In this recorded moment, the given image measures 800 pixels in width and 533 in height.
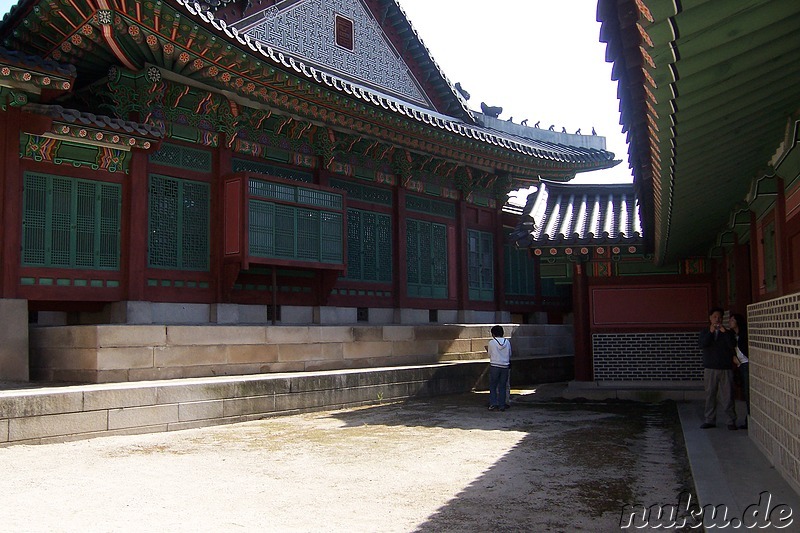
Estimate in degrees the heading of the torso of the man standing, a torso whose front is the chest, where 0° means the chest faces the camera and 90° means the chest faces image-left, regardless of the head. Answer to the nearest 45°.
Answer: approximately 0°

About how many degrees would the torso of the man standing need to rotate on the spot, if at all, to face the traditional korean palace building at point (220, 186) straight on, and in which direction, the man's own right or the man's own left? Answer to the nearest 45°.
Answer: approximately 90° to the man's own right

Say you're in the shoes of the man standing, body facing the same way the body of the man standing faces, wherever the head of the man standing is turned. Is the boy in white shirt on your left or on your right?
on your right
